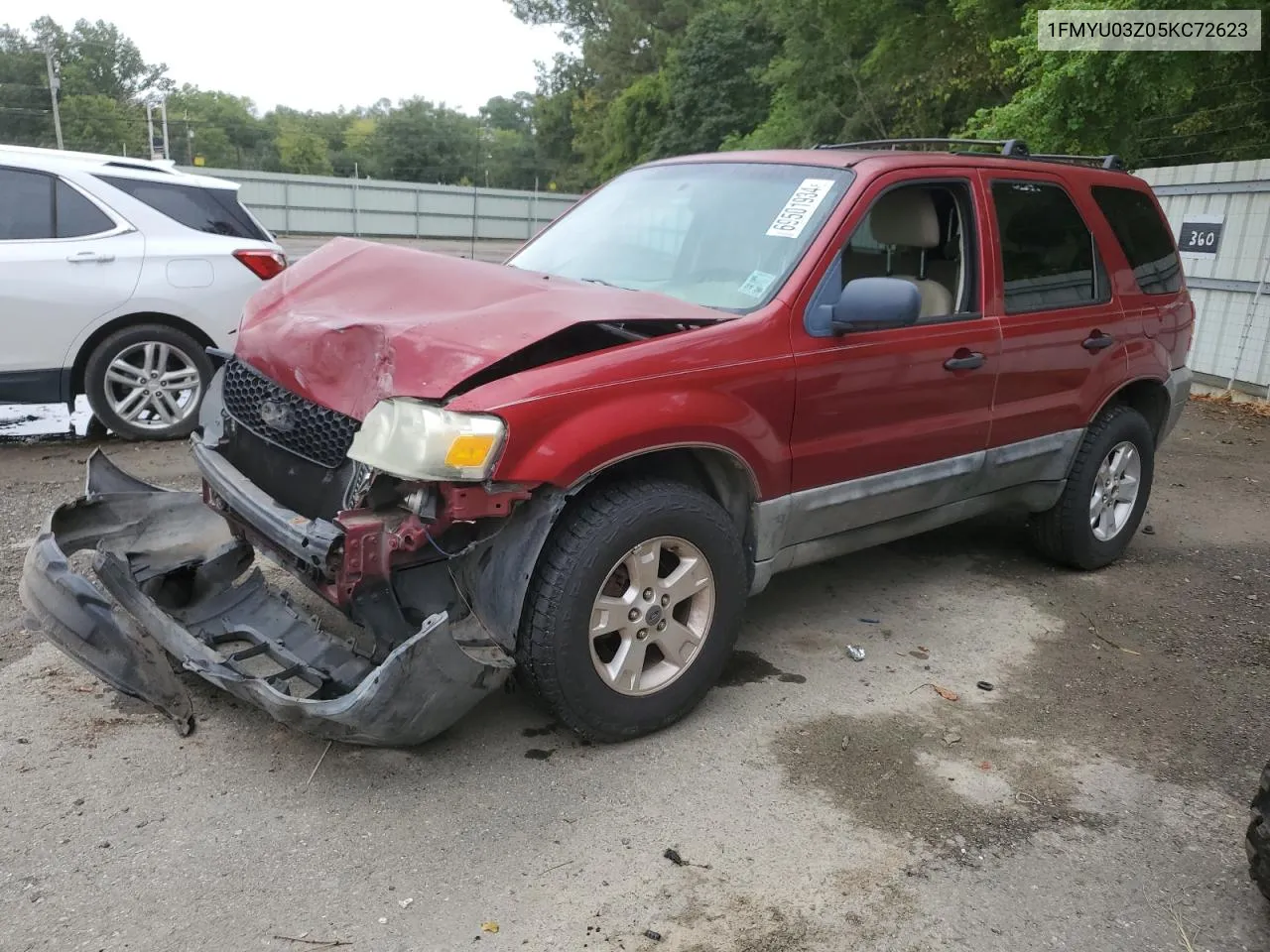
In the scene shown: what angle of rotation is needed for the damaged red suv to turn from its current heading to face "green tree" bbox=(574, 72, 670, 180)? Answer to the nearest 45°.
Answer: approximately 135° to its right

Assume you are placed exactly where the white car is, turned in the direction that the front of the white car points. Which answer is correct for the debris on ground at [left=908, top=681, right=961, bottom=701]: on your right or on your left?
on your left

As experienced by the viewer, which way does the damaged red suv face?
facing the viewer and to the left of the viewer

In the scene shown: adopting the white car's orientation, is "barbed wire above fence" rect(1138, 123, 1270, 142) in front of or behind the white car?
behind

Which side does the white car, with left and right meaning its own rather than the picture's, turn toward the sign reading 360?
back

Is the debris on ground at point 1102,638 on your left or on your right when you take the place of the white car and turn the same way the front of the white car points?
on your left

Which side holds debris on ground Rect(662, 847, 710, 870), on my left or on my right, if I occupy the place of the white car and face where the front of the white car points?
on my left

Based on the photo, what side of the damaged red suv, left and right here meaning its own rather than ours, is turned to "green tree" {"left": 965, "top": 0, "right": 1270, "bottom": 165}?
back

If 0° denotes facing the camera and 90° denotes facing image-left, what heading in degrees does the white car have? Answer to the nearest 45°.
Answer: approximately 90°

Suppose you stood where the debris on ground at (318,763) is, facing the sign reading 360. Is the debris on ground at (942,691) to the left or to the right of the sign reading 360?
right

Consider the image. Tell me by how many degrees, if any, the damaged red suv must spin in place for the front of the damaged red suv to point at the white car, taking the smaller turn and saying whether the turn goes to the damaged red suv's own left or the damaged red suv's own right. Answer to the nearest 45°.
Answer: approximately 90° to the damaged red suv's own right

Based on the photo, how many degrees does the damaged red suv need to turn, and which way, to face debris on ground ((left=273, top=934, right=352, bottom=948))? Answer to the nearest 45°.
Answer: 0° — it already faces it

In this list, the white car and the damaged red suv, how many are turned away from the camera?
0
